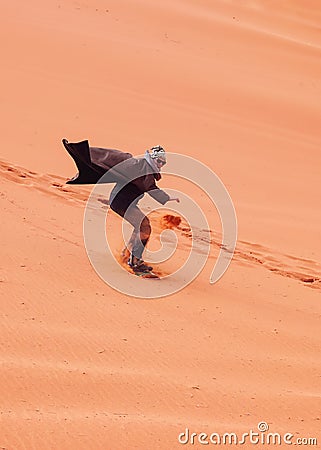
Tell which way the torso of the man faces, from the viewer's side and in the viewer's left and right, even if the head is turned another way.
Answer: facing to the right of the viewer

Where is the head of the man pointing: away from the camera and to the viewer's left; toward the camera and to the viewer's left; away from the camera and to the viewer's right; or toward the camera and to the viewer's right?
toward the camera and to the viewer's right
